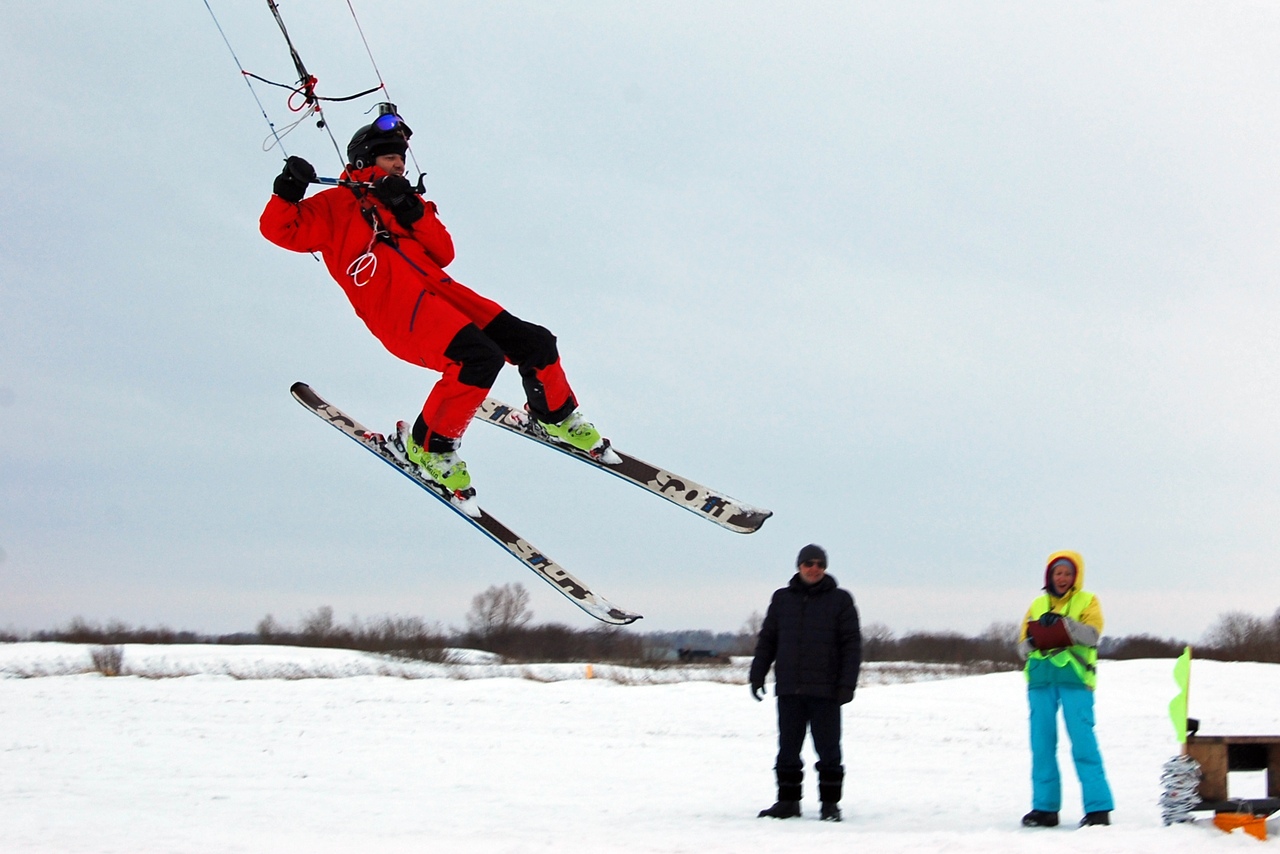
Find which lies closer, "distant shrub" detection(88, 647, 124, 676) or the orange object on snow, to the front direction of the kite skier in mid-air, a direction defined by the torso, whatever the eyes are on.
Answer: the orange object on snow

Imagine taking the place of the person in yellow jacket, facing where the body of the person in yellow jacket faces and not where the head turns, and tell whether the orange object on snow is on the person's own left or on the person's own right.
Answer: on the person's own left

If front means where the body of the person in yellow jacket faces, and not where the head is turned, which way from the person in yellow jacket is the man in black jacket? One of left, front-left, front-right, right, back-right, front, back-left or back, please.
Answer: front-right

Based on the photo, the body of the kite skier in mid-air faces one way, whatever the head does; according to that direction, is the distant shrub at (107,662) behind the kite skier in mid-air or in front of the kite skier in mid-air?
behind

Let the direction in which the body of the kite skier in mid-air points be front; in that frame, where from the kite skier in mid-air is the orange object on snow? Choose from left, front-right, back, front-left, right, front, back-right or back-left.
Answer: front-left

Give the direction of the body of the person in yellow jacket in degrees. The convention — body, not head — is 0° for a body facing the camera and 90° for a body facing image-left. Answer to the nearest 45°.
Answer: approximately 45°

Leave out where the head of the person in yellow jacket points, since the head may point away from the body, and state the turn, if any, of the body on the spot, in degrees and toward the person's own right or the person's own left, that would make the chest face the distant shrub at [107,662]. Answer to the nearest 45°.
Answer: approximately 90° to the person's own right

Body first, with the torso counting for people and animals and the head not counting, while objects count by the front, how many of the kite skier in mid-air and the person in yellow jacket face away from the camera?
0
